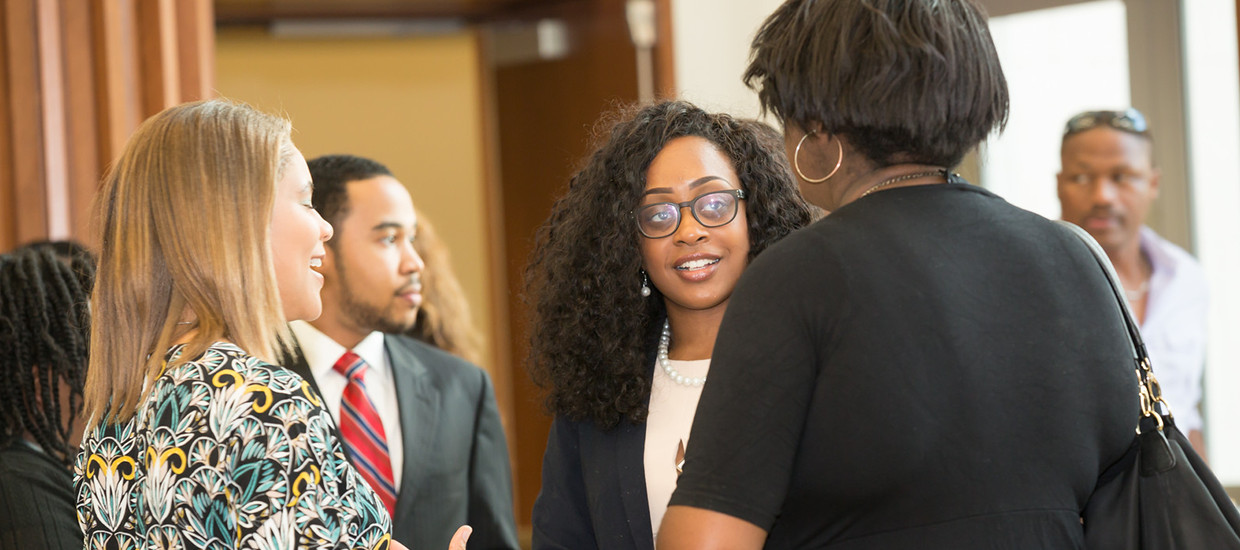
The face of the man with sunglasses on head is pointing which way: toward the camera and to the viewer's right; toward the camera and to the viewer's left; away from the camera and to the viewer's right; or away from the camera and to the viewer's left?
toward the camera and to the viewer's left

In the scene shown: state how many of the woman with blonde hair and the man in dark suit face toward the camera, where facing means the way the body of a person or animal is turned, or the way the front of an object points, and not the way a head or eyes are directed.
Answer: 1

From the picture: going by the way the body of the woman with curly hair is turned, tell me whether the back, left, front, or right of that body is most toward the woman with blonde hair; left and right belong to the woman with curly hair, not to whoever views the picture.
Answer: right

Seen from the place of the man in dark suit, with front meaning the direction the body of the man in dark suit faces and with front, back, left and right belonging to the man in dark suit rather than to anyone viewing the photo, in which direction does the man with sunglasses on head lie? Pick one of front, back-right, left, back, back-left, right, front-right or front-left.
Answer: left

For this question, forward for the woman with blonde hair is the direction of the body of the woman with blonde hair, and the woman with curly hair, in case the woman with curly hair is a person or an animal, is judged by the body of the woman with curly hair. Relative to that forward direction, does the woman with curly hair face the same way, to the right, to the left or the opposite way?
to the right

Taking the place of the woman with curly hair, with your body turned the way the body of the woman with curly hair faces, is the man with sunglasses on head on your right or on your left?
on your left

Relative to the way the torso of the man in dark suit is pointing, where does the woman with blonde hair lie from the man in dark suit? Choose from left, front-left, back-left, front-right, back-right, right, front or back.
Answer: front

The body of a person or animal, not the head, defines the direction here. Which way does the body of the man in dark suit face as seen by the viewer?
toward the camera

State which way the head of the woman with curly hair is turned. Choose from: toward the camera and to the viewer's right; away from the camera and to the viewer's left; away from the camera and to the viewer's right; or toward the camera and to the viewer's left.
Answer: toward the camera and to the viewer's right

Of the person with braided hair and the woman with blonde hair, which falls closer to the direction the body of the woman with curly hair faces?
the woman with blonde hair

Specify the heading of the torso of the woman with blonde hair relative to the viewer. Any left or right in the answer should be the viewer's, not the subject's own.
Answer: facing away from the viewer and to the right of the viewer

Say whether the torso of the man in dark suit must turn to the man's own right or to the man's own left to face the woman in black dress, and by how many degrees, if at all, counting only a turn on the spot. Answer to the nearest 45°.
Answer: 0° — they already face them

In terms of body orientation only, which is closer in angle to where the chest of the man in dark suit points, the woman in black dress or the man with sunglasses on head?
the woman in black dress

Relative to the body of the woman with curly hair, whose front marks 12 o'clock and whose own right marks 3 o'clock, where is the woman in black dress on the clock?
The woman in black dress is roughly at 11 o'clock from the woman with curly hair.
